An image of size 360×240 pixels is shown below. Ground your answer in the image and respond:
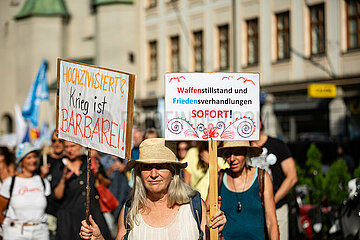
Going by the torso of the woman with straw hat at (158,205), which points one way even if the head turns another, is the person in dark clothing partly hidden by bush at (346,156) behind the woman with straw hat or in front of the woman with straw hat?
behind

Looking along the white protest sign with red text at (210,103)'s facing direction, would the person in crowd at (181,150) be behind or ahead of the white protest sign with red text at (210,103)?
behind

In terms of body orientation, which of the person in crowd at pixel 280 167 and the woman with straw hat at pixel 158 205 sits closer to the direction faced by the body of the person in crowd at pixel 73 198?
the woman with straw hat

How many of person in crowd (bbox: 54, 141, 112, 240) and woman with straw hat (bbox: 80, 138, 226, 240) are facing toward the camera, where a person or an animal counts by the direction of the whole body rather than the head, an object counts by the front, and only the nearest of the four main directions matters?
2

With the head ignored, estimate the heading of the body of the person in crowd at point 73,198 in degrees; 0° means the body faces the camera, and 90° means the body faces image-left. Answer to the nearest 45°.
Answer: approximately 0°

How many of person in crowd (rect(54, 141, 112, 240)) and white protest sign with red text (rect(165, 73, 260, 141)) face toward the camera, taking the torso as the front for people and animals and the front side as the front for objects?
2

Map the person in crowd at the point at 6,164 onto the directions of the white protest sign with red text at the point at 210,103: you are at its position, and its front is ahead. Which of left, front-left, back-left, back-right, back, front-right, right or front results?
back-right

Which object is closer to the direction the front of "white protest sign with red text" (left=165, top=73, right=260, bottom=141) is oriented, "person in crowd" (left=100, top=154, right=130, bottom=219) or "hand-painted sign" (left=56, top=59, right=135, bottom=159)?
the hand-painted sign
